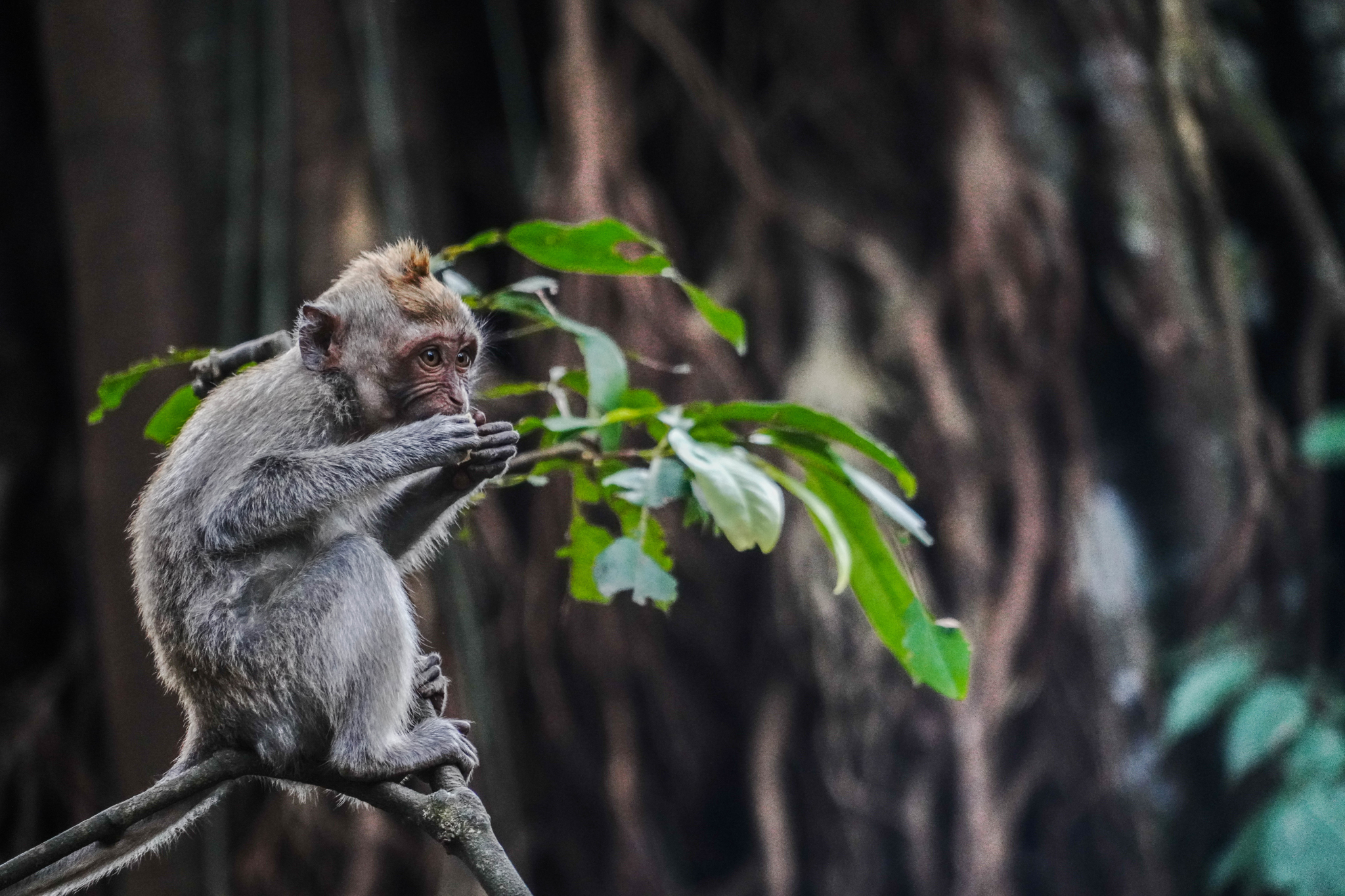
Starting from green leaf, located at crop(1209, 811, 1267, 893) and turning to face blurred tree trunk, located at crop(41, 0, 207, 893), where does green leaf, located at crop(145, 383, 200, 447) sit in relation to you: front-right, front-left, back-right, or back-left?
front-left

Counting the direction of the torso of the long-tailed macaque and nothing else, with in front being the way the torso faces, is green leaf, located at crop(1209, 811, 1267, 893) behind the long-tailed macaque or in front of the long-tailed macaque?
in front

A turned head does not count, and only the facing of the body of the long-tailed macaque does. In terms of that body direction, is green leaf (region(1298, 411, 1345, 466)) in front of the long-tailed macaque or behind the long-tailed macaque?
in front

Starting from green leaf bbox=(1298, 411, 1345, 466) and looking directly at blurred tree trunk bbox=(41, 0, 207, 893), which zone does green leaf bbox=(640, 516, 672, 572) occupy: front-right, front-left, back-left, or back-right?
front-left

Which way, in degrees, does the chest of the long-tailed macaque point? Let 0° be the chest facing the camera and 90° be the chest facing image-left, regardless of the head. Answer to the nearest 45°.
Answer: approximately 270°
